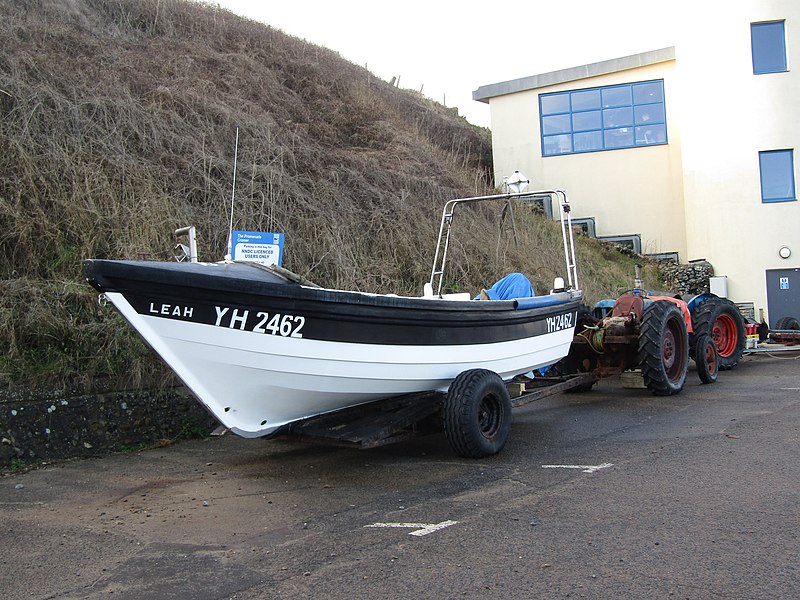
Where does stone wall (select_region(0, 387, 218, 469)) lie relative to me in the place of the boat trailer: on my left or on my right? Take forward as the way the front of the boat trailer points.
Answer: on my left

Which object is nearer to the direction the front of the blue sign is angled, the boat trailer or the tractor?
the boat trailer

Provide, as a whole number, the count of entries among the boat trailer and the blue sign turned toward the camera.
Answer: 1

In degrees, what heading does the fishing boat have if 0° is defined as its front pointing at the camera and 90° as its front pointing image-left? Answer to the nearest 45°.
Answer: approximately 45°

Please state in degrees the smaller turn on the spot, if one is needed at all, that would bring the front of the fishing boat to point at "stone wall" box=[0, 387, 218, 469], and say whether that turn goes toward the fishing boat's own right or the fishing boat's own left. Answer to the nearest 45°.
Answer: approximately 90° to the fishing boat's own right

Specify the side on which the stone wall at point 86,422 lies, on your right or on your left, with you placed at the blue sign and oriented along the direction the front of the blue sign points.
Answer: on your right

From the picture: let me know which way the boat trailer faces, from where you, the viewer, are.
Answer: facing away from the viewer and to the right of the viewer

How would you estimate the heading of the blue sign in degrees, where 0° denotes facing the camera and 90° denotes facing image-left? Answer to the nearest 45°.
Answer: approximately 0°

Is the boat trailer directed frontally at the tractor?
yes

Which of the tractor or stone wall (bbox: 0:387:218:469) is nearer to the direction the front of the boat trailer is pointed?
the tractor

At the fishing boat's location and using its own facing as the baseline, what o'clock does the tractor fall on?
The tractor is roughly at 6 o'clock from the fishing boat.
